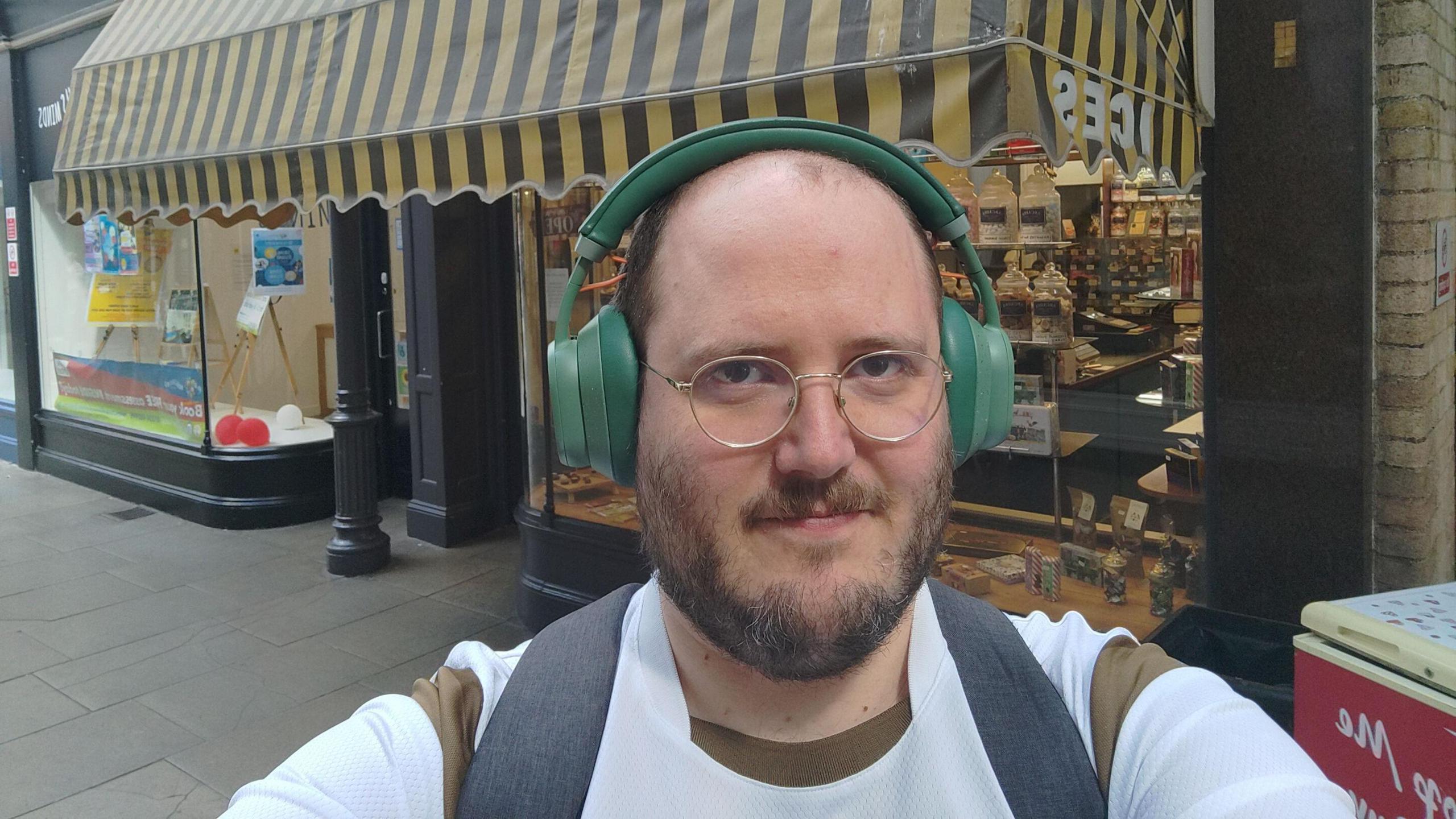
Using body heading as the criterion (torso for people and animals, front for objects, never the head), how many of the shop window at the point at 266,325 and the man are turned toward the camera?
2

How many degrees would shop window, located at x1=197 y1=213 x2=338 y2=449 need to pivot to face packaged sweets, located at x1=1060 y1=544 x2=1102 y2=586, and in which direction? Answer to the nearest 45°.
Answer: approximately 45° to its left

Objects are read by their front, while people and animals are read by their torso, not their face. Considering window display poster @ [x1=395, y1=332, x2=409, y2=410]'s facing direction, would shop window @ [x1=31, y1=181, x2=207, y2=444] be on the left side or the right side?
on its right

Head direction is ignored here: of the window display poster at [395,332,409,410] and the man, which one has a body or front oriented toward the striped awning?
the window display poster

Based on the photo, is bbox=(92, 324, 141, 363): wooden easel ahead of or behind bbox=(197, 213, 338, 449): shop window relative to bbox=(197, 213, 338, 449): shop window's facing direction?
behind

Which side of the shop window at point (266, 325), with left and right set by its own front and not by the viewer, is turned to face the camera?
front

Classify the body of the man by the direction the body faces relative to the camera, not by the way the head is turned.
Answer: toward the camera

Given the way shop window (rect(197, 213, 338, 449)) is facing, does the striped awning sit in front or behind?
in front

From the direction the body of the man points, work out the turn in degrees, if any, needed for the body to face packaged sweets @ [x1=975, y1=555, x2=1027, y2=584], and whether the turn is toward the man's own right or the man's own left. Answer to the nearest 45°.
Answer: approximately 180°
